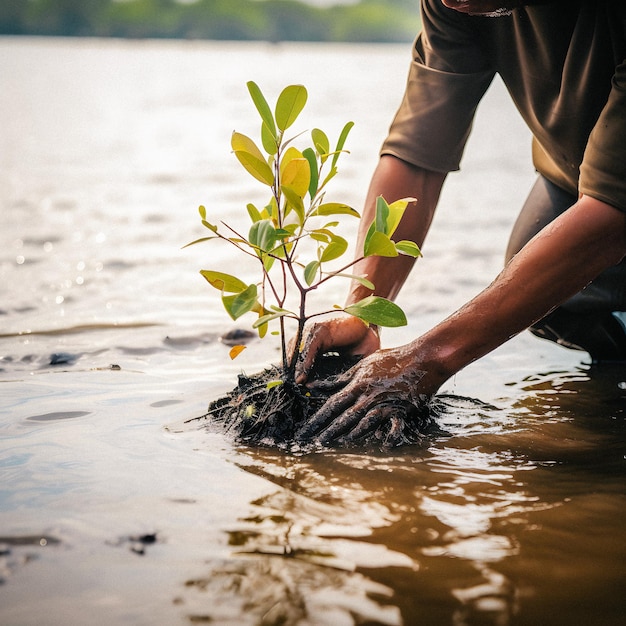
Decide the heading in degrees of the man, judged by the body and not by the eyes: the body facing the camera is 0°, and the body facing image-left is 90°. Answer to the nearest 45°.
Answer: approximately 45°
